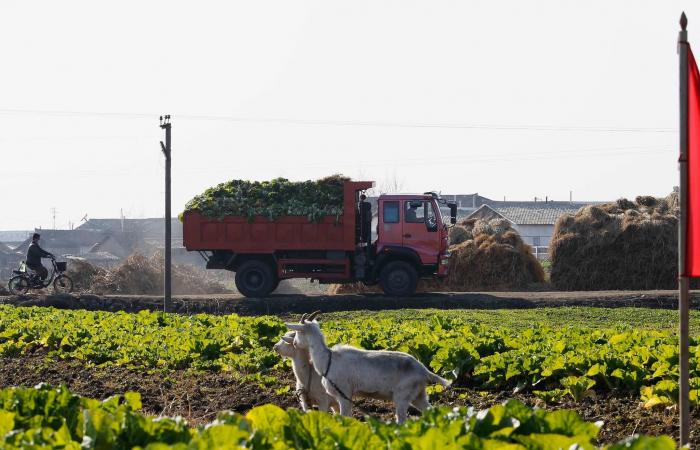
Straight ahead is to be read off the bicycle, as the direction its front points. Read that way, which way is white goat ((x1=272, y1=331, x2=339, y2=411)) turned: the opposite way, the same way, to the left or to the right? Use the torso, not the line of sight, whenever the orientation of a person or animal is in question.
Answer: the opposite way

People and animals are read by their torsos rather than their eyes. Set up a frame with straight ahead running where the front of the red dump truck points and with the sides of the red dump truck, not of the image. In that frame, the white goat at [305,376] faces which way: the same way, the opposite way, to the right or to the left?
the opposite way

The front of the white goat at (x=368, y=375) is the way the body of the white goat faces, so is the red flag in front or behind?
behind

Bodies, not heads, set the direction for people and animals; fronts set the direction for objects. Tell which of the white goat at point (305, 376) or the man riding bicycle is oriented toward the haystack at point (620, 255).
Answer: the man riding bicycle

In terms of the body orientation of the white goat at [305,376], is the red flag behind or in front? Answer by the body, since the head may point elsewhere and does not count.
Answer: behind

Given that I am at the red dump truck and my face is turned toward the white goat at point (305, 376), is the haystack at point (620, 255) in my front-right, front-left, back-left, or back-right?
back-left

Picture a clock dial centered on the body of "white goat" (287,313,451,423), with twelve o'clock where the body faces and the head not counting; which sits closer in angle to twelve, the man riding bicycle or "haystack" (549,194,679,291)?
the man riding bicycle

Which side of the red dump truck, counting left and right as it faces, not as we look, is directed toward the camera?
right

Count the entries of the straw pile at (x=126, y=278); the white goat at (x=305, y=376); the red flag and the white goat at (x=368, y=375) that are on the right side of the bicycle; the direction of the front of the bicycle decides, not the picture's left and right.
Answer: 3

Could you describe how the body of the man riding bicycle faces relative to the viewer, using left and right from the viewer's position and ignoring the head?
facing to the right of the viewer

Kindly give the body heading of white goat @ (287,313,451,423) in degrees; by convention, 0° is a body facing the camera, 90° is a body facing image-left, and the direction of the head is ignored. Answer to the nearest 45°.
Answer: approximately 90°
